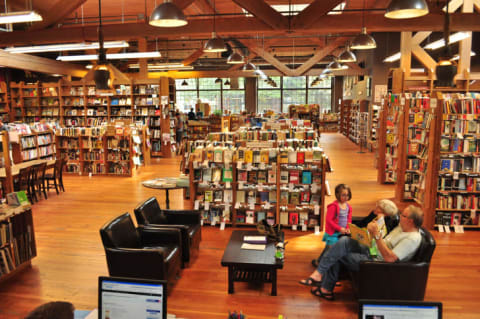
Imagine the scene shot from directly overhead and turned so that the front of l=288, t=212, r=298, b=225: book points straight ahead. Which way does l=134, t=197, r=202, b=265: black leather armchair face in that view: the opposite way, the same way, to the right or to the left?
to the left

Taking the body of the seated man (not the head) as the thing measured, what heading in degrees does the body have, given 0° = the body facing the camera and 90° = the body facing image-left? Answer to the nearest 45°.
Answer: approximately 90°

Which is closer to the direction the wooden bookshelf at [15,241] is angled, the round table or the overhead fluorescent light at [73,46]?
the round table

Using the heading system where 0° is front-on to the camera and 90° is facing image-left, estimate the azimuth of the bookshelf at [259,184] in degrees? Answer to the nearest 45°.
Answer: approximately 0°

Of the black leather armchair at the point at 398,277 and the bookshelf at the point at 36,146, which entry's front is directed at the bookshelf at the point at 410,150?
the bookshelf at the point at 36,146

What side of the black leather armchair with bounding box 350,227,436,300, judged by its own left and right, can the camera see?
left

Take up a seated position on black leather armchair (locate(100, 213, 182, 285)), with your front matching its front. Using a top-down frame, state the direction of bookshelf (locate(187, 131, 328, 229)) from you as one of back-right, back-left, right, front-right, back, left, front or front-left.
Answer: front-left

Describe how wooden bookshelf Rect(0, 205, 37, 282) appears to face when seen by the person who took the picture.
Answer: facing the viewer and to the right of the viewer

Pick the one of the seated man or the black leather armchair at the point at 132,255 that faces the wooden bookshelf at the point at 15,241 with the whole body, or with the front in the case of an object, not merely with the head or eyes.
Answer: the seated man

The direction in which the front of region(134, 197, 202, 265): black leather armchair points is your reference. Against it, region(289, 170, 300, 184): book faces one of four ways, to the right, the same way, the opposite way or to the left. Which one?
to the right

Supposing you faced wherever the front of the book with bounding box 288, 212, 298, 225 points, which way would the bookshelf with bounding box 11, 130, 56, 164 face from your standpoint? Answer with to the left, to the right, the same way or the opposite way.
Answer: to the left

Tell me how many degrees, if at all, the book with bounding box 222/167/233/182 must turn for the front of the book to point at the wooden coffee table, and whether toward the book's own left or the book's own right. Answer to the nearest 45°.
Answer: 0° — it already faces it

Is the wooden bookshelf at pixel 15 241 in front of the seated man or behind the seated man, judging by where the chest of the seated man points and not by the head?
in front

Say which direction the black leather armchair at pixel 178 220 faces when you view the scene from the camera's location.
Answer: facing to the right of the viewer

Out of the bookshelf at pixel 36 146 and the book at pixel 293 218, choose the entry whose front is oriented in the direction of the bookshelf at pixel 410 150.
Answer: the bookshelf at pixel 36 146

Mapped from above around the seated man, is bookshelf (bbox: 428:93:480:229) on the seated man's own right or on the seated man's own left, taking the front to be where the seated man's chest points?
on the seated man's own right
